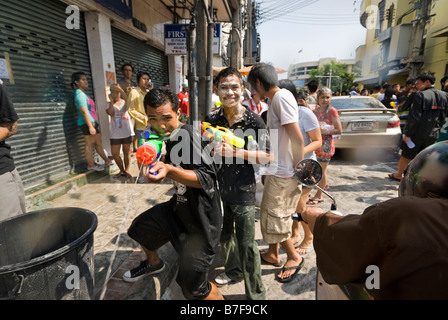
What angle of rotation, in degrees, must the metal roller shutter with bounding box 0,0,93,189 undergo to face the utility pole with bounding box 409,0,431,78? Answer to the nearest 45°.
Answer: approximately 45° to its left

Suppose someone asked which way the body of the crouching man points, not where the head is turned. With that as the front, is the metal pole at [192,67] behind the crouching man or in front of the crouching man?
behind

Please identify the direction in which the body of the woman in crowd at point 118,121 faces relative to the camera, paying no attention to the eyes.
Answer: toward the camera

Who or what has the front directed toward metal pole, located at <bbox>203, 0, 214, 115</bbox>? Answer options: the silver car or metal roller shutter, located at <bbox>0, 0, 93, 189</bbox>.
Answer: the metal roller shutter

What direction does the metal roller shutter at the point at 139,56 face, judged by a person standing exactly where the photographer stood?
facing the viewer and to the right of the viewer

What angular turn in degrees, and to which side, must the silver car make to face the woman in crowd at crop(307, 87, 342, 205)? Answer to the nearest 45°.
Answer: approximately 180°

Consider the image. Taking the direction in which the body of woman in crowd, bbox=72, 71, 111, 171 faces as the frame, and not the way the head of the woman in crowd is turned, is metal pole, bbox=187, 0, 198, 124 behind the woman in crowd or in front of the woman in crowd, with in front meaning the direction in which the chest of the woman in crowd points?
in front

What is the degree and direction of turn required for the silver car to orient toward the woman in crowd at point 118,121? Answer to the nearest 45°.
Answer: approximately 135° to its left

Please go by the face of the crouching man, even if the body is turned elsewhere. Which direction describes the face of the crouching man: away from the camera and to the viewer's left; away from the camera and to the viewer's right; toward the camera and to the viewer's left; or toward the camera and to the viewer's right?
toward the camera and to the viewer's left

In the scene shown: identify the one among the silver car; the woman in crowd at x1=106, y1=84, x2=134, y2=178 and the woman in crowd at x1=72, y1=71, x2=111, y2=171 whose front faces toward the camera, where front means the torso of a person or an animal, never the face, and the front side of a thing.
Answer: the woman in crowd at x1=106, y1=84, x2=134, y2=178

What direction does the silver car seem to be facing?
away from the camera

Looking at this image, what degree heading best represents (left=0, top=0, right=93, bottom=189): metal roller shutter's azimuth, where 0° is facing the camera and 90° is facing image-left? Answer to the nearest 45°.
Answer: approximately 315°

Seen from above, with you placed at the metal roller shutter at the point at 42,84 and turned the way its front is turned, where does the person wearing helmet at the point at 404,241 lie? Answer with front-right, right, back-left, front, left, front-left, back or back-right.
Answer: front-right

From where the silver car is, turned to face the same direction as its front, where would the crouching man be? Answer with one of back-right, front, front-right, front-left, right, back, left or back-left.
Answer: back

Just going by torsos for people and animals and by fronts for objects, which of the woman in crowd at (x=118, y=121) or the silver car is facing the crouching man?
the woman in crowd

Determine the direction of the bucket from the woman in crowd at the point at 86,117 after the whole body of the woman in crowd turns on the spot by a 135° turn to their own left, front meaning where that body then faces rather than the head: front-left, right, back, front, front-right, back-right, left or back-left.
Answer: back-left
